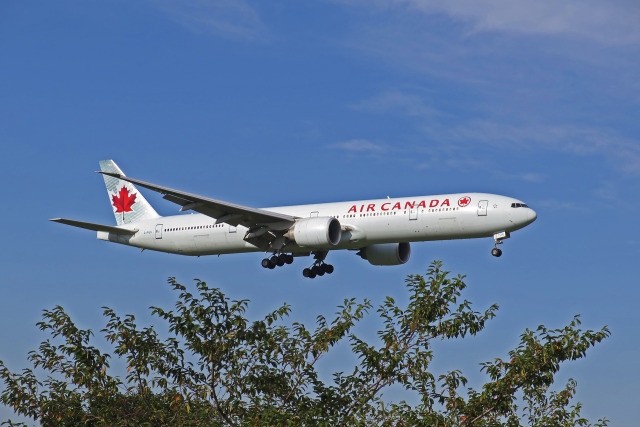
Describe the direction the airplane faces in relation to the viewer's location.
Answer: facing the viewer and to the right of the viewer
